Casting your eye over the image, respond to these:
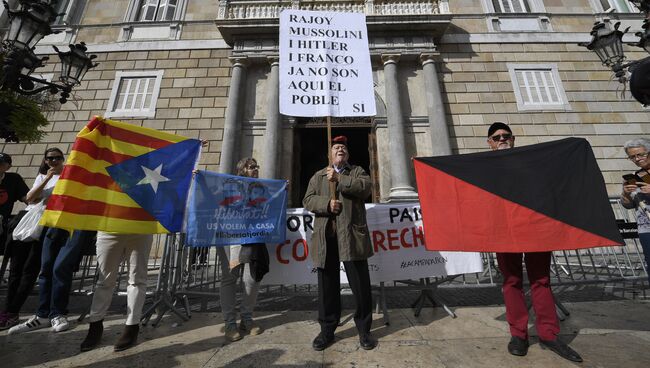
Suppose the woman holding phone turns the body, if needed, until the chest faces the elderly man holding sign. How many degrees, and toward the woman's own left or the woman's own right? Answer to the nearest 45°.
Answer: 0° — they already face them

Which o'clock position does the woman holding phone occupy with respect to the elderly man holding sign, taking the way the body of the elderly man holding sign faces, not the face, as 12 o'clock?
The woman holding phone is roughly at 9 o'clock from the elderly man holding sign.

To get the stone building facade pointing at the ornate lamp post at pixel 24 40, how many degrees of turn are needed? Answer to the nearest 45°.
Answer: approximately 45° to its right

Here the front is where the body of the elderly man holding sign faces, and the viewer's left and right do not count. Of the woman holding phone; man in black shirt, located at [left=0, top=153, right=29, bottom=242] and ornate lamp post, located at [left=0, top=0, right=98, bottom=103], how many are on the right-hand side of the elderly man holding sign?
2

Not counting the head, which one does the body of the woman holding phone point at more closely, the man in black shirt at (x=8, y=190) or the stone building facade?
the man in black shirt

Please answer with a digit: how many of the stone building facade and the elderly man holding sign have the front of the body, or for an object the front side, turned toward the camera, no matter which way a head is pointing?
2

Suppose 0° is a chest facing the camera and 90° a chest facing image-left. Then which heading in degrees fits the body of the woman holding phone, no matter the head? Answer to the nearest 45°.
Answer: approximately 45°

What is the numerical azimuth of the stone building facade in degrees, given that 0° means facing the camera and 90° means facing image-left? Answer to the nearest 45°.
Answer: approximately 0°
